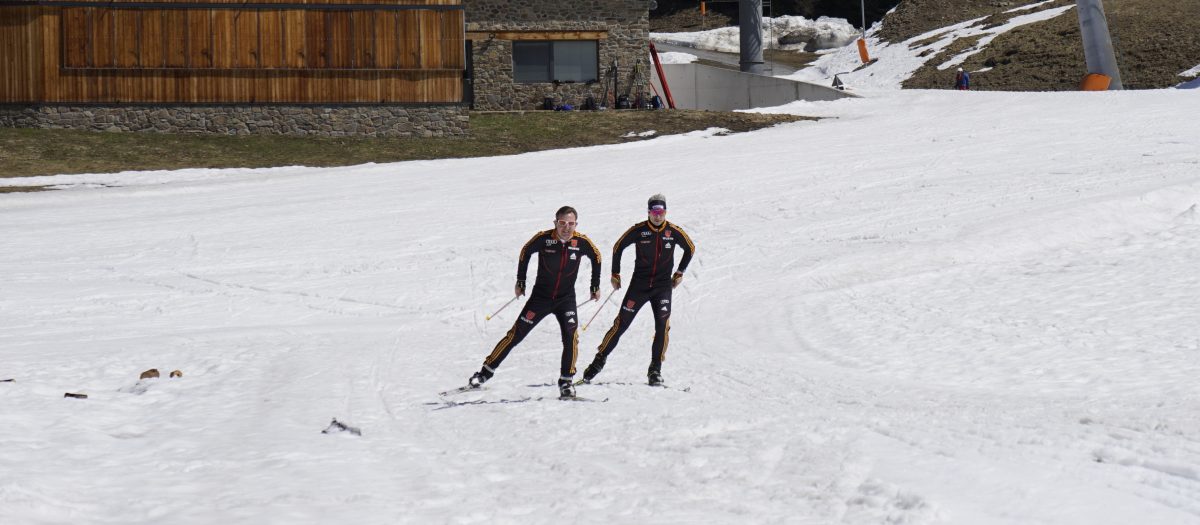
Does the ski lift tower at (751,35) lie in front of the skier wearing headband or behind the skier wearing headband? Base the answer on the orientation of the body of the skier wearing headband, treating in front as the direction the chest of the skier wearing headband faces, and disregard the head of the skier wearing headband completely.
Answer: behind

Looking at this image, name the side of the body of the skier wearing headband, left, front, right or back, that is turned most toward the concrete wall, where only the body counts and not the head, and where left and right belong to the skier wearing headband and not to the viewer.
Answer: back

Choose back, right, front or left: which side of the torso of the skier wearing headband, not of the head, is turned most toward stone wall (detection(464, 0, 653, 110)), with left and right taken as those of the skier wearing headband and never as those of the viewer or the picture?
back

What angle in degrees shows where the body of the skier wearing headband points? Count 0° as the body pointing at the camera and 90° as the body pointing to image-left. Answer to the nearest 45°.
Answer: approximately 0°

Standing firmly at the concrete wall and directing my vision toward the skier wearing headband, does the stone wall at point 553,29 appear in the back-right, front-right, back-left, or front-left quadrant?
front-right

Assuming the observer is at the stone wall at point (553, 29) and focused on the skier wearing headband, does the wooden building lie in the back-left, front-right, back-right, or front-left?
front-right

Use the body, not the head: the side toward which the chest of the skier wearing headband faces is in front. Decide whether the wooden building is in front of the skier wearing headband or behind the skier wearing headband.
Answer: behind

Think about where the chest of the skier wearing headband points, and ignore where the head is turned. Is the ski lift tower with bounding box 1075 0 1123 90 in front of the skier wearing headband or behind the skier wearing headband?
behind
